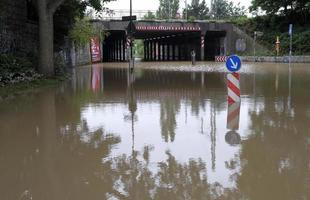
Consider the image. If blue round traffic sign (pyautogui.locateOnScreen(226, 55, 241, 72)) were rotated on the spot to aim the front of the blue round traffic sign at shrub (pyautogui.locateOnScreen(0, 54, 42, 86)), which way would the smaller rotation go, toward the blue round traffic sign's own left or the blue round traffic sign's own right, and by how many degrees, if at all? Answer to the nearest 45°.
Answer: approximately 135° to the blue round traffic sign's own right

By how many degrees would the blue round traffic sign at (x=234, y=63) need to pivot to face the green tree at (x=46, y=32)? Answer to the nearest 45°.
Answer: approximately 135° to its right

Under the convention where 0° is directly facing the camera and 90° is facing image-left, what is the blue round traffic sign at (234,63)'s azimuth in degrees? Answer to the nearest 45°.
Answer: approximately 0°
